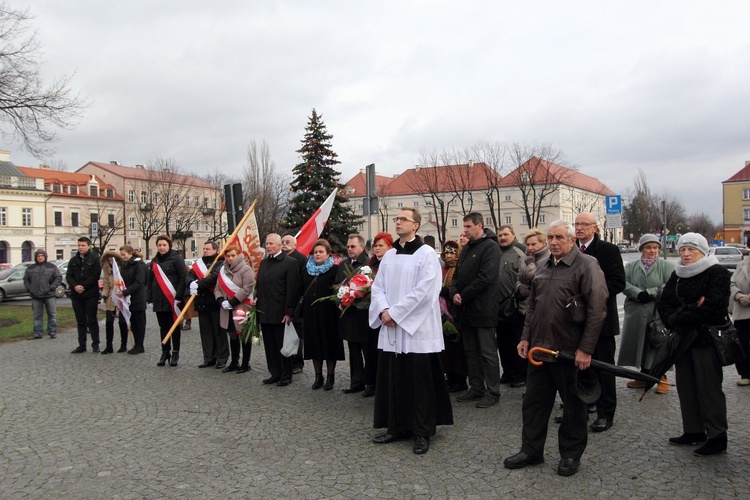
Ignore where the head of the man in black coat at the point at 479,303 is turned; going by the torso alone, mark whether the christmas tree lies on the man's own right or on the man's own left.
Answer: on the man's own right

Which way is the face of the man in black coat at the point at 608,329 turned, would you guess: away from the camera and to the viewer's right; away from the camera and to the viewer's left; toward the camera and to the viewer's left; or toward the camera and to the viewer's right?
toward the camera and to the viewer's left

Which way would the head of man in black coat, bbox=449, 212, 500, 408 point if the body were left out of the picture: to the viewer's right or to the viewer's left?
to the viewer's left

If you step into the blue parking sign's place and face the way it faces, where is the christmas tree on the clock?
The christmas tree is roughly at 4 o'clock from the blue parking sign.

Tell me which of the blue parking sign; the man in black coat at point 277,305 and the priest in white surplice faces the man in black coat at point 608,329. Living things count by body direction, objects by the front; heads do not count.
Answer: the blue parking sign

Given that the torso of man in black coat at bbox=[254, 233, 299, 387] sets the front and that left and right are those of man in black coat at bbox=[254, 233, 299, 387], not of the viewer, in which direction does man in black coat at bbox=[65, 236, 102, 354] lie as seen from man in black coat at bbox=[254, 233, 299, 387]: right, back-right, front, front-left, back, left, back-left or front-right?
right

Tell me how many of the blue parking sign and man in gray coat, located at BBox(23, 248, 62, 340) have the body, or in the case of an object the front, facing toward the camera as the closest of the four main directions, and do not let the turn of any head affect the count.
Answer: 2

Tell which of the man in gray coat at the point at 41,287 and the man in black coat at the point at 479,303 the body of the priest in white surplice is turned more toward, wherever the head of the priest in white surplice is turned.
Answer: the man in gray coat

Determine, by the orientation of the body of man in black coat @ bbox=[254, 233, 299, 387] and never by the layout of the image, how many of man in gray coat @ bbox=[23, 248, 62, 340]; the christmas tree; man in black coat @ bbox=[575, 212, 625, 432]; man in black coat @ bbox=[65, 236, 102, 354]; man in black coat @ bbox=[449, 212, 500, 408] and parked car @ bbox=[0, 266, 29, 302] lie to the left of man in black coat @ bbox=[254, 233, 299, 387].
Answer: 2

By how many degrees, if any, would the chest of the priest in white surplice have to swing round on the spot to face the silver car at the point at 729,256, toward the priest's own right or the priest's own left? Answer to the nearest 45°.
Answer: approximately 180°
